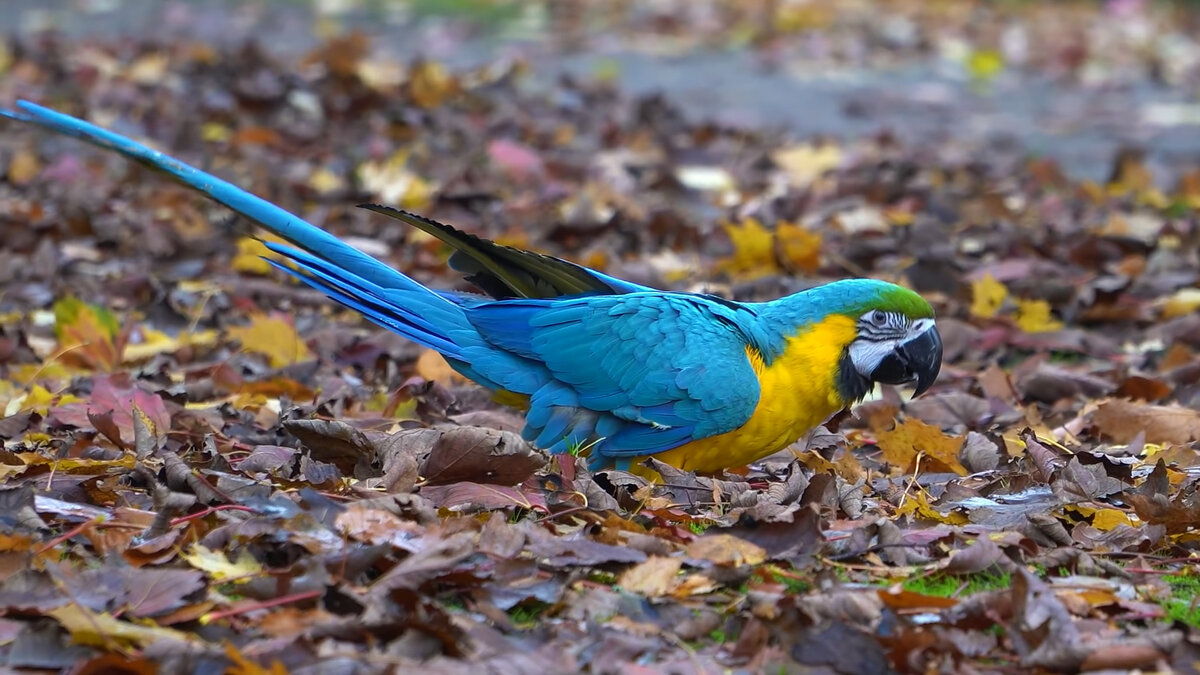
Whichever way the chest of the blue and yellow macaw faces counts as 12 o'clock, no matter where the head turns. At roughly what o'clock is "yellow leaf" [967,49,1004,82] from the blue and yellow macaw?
The yellow leaf is roughly at 10 o'clock from the blue and yellow macaw.

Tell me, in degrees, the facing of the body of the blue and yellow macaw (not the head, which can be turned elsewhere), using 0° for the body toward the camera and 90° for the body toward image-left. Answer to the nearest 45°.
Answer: approximately 270°

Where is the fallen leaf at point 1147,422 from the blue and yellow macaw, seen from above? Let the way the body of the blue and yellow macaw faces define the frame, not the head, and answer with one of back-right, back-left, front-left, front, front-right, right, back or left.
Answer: front

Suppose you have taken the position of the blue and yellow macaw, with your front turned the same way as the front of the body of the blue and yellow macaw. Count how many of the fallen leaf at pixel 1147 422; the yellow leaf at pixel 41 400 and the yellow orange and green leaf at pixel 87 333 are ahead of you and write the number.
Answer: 1

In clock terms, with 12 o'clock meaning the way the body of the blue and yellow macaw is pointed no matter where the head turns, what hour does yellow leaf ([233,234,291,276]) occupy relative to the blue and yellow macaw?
The yellow leaf is roughly at 8 o'clock from the blue and yellow macaw.

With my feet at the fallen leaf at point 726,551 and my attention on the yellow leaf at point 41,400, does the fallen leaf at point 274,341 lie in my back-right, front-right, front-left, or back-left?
front-right

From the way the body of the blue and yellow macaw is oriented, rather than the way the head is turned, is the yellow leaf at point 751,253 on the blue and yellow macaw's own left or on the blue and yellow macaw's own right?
on the blue and yellow macaw's own left

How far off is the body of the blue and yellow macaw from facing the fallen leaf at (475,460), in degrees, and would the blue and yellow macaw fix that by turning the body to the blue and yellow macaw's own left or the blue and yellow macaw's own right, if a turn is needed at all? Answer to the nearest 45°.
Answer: approximately 135° to the blue and yellow macaw's own right

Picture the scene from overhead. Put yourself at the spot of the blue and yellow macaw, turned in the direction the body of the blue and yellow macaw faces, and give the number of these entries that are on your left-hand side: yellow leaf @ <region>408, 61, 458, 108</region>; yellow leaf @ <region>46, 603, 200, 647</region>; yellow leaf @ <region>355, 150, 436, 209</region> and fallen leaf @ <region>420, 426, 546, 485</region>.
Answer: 2

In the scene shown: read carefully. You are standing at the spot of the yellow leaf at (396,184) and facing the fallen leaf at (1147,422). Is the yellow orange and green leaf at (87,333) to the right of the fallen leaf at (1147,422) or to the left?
right

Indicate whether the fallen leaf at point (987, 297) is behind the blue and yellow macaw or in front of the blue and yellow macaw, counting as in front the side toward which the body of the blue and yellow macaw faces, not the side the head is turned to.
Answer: in front

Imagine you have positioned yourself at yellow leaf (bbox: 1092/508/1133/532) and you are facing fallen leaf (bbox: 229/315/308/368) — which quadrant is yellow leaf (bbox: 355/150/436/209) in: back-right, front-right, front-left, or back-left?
front-right

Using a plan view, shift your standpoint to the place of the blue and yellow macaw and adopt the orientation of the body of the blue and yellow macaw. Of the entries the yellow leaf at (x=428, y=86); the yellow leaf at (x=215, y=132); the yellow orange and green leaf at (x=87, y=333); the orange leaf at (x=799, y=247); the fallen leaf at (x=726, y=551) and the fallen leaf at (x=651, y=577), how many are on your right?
2

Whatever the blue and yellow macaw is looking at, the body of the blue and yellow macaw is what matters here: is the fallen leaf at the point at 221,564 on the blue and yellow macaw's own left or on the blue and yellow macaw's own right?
on the blue and yellow macaw's own right

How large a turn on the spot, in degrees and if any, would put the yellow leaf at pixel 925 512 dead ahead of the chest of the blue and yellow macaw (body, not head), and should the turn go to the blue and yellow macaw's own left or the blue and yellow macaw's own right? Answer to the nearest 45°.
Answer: approximately 45° to the blue and yellow macaw's own right

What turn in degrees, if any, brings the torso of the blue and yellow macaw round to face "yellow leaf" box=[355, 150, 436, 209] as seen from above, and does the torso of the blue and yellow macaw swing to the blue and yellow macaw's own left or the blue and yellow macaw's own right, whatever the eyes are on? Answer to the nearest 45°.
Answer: approximately 90° to the blue and yellow macaw's own left
